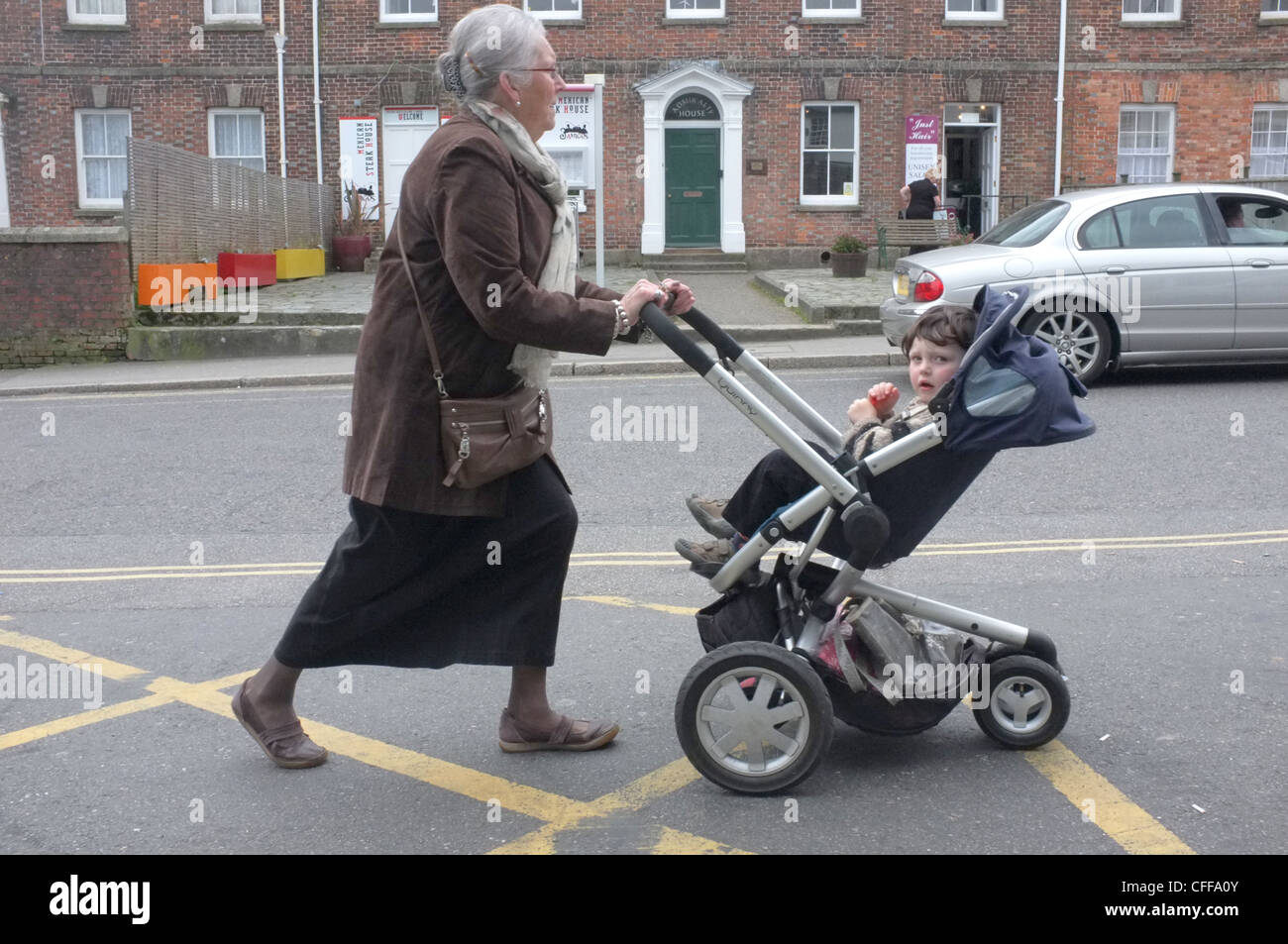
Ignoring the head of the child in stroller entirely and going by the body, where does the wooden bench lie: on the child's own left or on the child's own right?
on the child's own right

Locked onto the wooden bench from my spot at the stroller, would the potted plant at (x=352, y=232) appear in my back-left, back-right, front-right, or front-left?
front-left

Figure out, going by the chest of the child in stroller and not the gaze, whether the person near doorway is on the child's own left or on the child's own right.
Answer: on the child's own right

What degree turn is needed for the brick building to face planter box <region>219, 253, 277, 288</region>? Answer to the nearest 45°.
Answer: approximately 45° to its right

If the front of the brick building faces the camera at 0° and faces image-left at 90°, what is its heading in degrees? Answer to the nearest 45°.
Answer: approximately 0°

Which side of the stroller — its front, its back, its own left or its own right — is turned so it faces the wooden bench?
left

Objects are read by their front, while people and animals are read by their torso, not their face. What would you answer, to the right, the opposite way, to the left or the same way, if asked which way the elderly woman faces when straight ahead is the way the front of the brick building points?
to the left

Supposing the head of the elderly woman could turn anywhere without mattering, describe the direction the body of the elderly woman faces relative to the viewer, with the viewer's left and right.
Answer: facing to the right of the viewer

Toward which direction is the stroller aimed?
to the viewer's right

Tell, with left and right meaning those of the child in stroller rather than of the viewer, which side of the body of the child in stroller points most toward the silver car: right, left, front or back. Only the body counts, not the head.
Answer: right

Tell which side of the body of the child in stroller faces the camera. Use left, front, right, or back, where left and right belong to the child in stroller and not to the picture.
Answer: left

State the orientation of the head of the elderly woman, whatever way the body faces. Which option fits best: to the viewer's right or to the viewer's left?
to the viewer's right

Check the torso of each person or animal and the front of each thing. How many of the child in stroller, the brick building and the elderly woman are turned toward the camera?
1

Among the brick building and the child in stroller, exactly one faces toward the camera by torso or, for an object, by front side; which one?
the brick building
